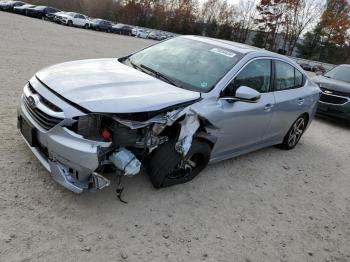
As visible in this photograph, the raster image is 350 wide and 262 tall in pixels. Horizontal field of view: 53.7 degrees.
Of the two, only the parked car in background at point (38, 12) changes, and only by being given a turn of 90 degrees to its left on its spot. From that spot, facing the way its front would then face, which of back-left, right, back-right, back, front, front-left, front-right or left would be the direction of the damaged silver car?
front-right

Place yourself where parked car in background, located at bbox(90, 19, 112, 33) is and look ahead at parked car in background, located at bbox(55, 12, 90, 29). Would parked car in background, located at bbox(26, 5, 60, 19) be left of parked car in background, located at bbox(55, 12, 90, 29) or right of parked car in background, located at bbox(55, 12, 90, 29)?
right

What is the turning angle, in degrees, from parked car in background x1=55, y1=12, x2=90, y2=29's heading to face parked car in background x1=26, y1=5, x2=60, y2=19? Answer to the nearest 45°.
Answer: approximately 90° to its right

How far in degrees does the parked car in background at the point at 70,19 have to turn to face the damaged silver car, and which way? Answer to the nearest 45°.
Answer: approximately 45° to its left

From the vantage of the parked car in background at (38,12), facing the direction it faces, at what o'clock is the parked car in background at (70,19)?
the parked car in background at (70,19) is roughly at 9 o'clock from the parked car in background at (38,12).

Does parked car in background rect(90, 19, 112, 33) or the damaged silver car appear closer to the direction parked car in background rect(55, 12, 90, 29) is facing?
the damaged silver car

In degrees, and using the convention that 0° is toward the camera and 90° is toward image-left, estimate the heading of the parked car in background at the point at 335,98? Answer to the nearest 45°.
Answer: approximately 0°

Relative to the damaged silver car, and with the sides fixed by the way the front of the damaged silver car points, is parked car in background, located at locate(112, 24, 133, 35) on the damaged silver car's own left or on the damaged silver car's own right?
on the damaged silver car's own right
